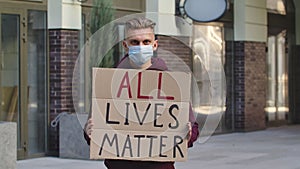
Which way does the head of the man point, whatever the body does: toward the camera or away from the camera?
toward the camera

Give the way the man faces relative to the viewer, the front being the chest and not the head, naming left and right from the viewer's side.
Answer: facing the viewer
